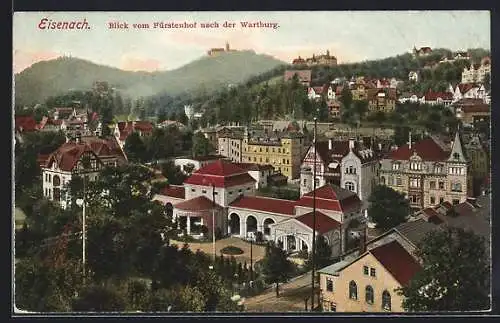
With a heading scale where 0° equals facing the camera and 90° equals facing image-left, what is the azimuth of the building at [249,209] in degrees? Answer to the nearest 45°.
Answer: approximately 45°
